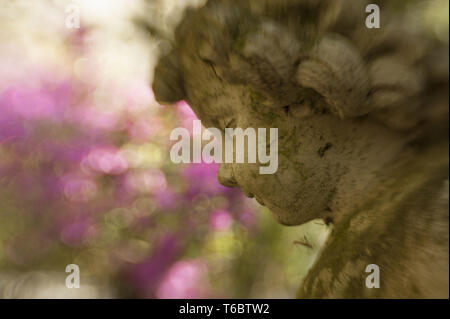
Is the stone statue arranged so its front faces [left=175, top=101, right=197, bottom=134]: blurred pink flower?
no

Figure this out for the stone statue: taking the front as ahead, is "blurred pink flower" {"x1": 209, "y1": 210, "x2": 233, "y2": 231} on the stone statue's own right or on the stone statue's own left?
on the stone statue's own right

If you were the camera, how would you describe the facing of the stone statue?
facing to the left of the viewer
